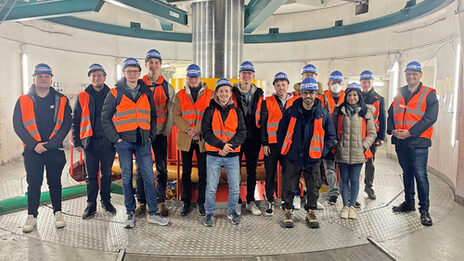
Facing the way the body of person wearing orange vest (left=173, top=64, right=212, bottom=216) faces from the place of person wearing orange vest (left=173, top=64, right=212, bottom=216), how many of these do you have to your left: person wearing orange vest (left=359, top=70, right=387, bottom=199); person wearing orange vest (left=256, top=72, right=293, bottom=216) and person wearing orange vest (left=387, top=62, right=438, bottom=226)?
3

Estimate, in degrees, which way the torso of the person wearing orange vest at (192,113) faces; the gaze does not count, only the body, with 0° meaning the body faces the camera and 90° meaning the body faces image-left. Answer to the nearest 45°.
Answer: approximately 0°

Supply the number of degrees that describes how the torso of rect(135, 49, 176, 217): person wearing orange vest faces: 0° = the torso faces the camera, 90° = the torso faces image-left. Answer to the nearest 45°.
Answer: approximately 0°

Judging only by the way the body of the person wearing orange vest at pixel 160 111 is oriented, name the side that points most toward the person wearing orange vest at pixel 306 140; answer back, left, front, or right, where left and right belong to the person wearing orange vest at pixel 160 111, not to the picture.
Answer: left

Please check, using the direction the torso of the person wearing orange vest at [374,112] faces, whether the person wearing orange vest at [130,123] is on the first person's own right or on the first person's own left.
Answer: on the first person's own right

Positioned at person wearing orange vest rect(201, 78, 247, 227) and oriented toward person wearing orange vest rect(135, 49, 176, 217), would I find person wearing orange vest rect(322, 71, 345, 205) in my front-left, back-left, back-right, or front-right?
back-right
